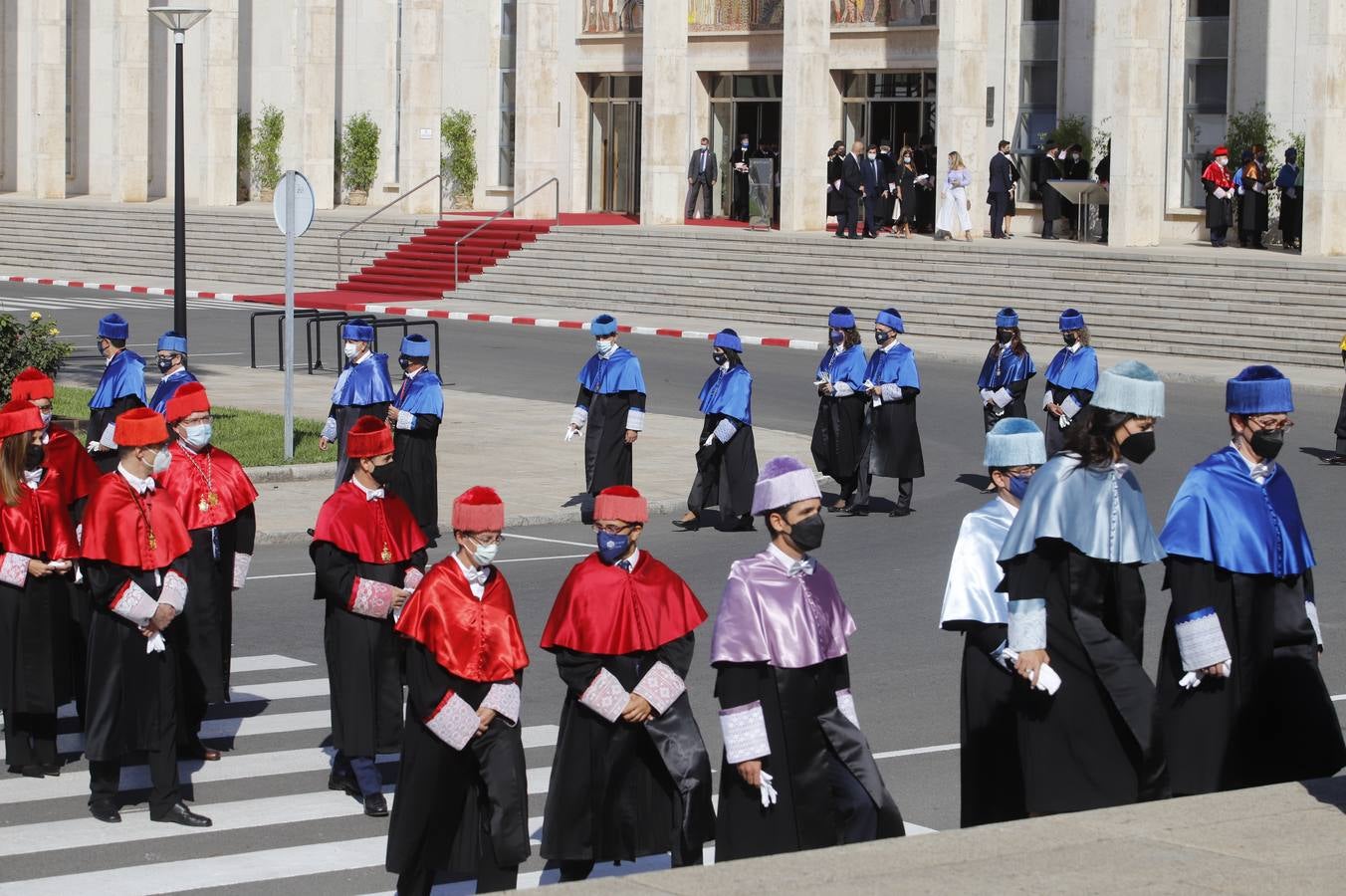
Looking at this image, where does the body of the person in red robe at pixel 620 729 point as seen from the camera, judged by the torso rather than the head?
toward the camera

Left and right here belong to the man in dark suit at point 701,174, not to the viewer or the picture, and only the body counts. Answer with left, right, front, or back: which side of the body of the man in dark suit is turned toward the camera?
front

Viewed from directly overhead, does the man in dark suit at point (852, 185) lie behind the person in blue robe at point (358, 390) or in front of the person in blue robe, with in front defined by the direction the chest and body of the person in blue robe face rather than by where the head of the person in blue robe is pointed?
behind

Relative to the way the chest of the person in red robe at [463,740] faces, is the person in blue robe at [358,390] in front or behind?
behind

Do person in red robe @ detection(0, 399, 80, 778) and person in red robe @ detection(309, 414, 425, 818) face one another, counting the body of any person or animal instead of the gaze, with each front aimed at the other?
no

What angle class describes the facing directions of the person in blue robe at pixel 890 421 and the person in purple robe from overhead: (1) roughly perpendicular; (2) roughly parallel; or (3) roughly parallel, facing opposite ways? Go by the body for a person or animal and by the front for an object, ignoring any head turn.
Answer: roughly perpendicular

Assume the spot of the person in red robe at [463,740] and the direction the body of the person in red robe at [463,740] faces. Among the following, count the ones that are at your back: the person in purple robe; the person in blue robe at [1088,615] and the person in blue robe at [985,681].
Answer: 0

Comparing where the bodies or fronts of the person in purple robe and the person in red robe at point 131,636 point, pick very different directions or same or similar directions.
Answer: same or similar directions

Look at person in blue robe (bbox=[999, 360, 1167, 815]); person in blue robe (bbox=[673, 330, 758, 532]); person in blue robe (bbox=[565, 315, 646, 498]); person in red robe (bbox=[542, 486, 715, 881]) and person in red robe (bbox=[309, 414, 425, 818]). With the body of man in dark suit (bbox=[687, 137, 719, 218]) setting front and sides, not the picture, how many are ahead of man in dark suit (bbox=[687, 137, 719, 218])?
5

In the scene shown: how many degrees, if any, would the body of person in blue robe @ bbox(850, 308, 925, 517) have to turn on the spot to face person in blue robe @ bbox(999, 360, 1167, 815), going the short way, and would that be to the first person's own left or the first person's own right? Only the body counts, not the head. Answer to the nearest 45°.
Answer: approximately 45° to the first person's own left
